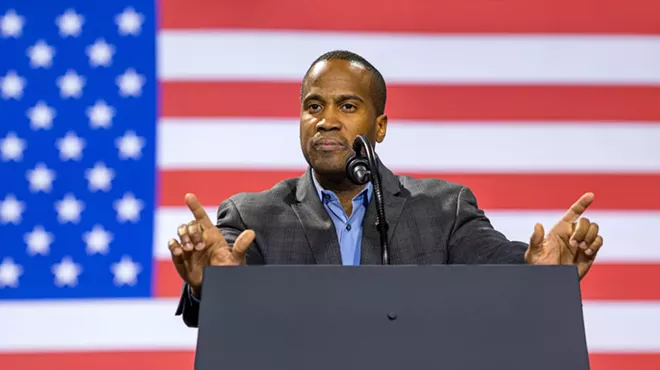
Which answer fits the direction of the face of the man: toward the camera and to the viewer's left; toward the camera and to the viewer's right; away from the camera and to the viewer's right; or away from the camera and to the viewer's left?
toward the camera and to the viewer's left

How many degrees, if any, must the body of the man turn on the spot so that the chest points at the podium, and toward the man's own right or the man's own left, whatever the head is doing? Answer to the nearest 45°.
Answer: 0° — they already face it

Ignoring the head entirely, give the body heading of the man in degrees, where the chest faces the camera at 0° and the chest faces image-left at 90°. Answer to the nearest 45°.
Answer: approximately 0°
